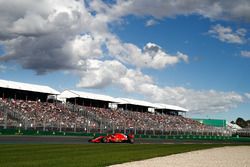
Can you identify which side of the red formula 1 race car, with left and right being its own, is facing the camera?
left
